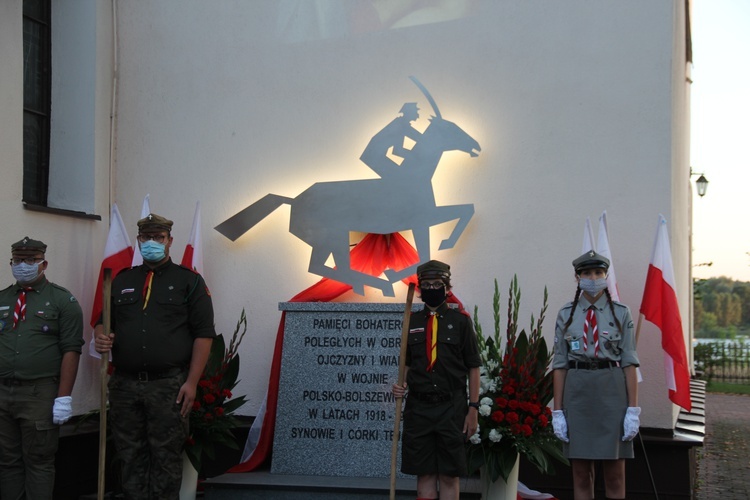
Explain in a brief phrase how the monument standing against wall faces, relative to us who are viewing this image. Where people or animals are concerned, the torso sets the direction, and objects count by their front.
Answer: facing the viewer

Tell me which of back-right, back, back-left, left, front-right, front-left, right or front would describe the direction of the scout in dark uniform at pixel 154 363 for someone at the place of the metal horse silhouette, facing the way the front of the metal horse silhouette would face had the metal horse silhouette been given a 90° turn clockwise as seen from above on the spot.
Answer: front-right

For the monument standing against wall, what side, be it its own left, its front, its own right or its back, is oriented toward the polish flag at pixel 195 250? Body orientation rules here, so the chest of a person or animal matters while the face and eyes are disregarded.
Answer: right

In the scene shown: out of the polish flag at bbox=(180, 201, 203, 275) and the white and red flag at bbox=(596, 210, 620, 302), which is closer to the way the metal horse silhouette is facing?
the white and red flag

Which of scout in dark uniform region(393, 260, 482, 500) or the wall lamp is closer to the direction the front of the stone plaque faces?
the scout in dark uniform

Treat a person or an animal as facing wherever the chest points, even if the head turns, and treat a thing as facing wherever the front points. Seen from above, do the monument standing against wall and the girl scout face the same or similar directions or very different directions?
same or similar directions

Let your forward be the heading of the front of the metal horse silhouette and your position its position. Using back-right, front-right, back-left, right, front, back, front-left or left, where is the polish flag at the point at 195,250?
back

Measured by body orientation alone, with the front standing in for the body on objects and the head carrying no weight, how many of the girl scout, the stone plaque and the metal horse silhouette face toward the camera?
2

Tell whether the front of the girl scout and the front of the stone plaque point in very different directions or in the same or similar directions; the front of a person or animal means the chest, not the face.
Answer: same or similar directions

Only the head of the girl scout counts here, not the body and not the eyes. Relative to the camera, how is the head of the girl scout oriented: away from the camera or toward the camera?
toward the camera

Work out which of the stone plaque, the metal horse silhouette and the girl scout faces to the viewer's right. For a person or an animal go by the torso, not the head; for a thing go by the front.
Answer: the metal horse silhouette

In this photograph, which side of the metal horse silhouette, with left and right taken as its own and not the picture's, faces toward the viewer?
right

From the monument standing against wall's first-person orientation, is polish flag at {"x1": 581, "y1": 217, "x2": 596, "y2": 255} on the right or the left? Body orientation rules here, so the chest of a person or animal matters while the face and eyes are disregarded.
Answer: on its left

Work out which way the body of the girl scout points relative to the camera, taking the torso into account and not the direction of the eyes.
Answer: toward the camera

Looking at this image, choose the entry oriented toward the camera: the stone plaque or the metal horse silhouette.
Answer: the stone plaque

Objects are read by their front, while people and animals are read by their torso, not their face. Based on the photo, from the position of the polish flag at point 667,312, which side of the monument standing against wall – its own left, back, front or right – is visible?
left
